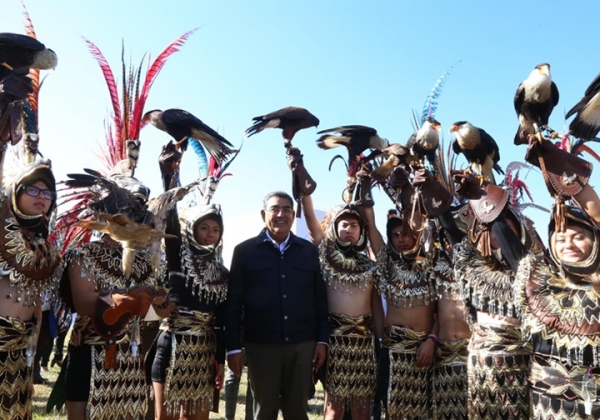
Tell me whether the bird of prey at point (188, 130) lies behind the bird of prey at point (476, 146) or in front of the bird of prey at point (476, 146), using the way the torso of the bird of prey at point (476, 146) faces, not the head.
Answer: in front

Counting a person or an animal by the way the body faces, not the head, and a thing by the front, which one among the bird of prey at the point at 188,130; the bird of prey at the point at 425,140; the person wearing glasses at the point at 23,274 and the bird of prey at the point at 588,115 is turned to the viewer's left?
the bird of prey at the point at 188,130

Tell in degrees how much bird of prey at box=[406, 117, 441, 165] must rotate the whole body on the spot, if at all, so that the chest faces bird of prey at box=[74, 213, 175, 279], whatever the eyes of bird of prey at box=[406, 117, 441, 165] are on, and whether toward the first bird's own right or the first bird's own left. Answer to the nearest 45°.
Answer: approximately 90° to the first bird's own right

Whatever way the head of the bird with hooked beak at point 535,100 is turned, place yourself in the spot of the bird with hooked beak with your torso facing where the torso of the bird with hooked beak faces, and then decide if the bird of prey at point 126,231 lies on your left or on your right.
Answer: on your right

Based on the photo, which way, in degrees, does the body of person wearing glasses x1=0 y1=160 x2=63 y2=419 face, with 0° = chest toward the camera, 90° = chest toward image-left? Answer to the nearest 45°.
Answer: approximately 315°

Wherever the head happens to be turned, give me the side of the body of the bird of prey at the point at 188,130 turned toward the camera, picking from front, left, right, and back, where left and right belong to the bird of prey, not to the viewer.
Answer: left

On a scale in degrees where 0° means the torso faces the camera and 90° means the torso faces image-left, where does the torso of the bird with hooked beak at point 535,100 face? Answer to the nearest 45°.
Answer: approximately 315°

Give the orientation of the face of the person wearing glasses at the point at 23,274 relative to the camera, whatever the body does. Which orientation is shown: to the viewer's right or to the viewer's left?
to the viewer's right
